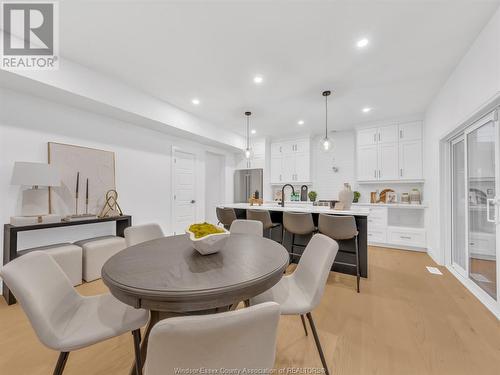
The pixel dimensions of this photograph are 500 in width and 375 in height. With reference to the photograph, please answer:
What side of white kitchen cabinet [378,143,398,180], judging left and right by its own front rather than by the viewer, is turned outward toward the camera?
front

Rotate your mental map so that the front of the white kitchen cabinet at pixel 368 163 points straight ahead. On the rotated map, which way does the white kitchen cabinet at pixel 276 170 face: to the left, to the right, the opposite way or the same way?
the same way

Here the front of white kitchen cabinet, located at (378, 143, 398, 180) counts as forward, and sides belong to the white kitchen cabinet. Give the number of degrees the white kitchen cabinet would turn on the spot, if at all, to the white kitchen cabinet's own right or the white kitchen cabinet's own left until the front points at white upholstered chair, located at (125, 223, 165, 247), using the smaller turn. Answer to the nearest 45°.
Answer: approximately 45° to the white kitchen cabinet's own right

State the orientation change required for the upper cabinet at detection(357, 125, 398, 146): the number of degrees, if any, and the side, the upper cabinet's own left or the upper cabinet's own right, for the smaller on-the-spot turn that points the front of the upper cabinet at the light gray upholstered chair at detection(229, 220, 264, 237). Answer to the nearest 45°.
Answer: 0° — it already faces it

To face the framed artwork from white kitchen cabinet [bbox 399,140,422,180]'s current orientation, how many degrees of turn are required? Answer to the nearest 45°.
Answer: approximately 45° to its right

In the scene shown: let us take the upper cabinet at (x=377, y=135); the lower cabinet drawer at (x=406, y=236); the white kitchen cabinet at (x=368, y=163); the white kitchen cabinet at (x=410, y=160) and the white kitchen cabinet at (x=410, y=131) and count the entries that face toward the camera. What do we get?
5

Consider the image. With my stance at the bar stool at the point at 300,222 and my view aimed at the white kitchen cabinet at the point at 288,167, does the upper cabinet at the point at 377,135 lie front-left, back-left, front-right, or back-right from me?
front-right

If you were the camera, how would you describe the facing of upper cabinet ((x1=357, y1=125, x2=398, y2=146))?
facing the viewer

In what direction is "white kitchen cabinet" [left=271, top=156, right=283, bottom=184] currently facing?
toward the camera

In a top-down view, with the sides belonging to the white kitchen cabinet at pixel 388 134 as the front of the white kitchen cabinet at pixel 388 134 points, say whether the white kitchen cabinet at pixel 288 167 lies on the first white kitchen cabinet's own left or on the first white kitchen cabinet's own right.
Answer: on the first white kitchen cabinet's own right

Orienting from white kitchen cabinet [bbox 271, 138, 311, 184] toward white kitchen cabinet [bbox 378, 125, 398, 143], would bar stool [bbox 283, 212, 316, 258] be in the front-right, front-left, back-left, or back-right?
front-right

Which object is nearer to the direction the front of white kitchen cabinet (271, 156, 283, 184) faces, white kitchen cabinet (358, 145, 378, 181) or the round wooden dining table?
the round wooden dining table

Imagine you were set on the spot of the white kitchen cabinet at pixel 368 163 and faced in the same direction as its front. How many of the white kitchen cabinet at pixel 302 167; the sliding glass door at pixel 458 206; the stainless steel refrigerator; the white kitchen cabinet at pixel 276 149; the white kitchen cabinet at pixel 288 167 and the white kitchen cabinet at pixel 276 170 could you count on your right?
5

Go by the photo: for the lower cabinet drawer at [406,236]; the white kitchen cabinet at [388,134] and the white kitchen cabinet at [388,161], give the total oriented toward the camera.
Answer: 3

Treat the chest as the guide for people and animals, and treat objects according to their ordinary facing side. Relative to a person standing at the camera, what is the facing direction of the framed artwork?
facing the viewer and to the right of the viewer

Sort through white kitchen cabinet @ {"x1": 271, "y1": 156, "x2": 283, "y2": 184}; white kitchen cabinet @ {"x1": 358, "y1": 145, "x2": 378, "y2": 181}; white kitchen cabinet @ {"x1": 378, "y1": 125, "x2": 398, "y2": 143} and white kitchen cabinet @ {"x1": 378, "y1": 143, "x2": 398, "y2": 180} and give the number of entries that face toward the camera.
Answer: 4

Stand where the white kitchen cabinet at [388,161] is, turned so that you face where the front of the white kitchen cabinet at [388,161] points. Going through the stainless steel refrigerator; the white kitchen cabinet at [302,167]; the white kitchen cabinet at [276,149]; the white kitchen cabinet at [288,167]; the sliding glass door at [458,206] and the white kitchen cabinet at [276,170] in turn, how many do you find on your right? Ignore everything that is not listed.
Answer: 5

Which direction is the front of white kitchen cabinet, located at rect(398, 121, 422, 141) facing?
toward the camera

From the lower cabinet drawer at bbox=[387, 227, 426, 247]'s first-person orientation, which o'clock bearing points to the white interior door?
The white interior door is roughly at 2 o'clock from the lower cabinet drawer.
